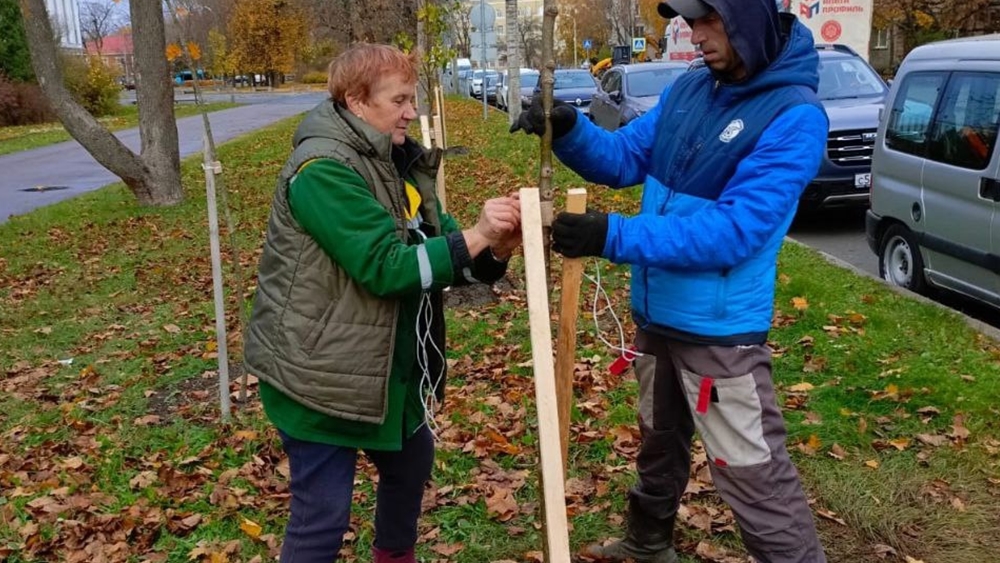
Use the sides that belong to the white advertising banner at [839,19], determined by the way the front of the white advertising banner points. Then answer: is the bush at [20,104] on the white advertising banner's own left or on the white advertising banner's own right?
on the white advertising banner's own right

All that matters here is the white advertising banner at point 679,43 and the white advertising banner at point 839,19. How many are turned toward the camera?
2

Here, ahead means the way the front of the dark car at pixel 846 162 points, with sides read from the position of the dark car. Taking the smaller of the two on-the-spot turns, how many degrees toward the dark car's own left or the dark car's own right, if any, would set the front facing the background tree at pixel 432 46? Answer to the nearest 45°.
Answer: approximately 135° to the dark car's own right

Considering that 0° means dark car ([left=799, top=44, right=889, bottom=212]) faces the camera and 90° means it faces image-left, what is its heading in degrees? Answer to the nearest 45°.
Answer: approximately 315°

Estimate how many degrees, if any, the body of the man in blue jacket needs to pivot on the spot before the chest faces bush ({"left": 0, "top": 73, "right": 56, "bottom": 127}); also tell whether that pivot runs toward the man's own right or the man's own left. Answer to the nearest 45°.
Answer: approximately 90° to the man's own right

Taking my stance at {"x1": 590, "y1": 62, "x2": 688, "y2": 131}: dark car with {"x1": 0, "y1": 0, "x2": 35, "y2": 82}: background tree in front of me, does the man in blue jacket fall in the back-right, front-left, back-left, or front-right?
back-left

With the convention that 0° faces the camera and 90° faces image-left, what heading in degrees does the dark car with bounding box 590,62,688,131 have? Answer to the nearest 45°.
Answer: approximately 315°

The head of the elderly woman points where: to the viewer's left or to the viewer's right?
to the viewer's right

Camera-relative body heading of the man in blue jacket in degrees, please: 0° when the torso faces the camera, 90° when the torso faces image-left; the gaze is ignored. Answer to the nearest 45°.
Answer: approximately 45°

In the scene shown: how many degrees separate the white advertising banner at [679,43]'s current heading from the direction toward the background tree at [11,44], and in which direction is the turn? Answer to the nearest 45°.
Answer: approximately 90° to its right
